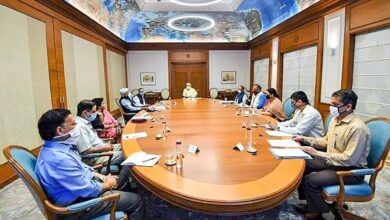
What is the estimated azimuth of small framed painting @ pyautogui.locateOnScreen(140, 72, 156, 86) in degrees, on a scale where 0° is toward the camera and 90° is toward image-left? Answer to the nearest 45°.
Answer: approximately 0°

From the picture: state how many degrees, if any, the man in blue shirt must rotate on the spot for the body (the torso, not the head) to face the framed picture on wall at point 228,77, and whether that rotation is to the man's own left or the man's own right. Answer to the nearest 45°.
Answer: approximately 45° to the man's own left

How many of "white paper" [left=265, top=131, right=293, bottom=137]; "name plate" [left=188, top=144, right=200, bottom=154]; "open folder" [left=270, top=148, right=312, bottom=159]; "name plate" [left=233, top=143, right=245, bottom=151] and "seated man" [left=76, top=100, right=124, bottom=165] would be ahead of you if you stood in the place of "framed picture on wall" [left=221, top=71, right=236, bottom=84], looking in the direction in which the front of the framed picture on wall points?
5

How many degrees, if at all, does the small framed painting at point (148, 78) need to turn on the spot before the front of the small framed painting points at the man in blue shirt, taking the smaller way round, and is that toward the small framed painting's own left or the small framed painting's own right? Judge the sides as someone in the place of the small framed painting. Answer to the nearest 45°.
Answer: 0° — it already faces them

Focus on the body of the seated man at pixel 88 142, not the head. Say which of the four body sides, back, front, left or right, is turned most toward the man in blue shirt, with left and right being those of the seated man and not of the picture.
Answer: right

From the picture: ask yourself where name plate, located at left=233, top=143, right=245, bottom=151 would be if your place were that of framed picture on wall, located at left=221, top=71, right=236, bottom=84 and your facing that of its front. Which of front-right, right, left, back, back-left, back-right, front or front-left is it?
front

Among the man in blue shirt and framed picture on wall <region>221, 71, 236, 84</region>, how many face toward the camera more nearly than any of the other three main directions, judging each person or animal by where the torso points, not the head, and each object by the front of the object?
1

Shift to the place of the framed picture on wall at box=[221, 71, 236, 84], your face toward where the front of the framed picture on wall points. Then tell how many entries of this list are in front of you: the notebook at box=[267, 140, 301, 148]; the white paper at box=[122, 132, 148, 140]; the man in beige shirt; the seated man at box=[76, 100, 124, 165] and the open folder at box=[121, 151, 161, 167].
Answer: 5

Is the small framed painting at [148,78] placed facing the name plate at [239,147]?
yes

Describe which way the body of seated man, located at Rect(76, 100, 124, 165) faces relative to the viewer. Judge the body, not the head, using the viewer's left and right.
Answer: facing to the right of the viewer

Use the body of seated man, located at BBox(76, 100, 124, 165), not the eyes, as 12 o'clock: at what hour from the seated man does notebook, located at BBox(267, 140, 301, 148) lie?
The notebook is roughly at 1 o'clock from the seated man.

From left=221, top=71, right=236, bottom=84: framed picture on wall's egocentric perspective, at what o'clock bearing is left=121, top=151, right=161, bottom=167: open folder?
The open folder is roughly at 12 o'clock from the framed picture on wall.

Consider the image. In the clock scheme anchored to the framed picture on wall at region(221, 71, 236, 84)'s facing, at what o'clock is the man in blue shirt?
The man in blue shirt is roughly at 12 o'clock from the framed picture on wall.

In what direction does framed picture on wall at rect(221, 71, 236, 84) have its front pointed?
toward the camera

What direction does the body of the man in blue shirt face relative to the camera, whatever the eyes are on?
to the viewer's right

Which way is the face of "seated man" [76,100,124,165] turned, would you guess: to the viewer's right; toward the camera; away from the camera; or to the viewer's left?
to the viewer's right
